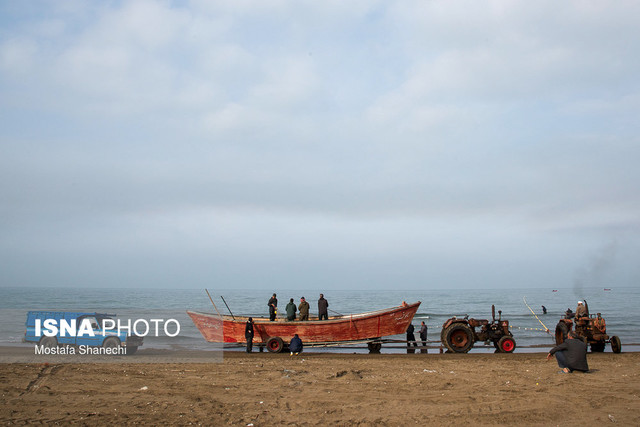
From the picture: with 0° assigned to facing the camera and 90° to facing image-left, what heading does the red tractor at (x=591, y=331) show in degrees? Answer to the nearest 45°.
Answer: approximately 315°

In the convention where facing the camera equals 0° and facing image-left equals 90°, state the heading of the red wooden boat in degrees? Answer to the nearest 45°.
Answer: approximately 270°

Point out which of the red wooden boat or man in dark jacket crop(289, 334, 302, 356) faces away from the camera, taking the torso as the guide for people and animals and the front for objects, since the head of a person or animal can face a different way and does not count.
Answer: the man in dark jacket

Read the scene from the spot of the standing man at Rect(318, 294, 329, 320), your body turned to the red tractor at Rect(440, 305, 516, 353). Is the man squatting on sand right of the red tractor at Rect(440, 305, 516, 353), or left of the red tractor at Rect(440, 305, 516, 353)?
right

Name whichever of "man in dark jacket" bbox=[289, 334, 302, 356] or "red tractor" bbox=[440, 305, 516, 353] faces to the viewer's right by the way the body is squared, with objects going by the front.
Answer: the red tractor

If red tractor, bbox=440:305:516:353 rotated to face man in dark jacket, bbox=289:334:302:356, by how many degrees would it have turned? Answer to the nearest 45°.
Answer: approximately 180°

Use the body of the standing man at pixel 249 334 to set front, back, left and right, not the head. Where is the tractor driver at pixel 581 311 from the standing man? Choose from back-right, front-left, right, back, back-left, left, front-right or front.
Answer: front

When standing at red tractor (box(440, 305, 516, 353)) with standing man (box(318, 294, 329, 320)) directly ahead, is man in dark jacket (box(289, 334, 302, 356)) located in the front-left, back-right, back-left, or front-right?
front-left

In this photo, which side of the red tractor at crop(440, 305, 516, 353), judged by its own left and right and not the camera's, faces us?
right

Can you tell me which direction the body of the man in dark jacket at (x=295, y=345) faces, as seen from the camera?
away from the camera

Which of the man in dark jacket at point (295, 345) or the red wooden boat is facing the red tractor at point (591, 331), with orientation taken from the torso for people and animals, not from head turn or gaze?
the red wooden boat
